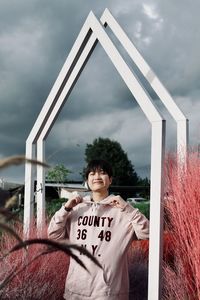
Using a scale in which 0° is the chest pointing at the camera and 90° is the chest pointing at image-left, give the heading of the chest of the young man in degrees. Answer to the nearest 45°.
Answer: approximately 0°

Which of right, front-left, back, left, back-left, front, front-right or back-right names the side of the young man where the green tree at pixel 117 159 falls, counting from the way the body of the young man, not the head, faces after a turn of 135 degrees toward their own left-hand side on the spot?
front-left
